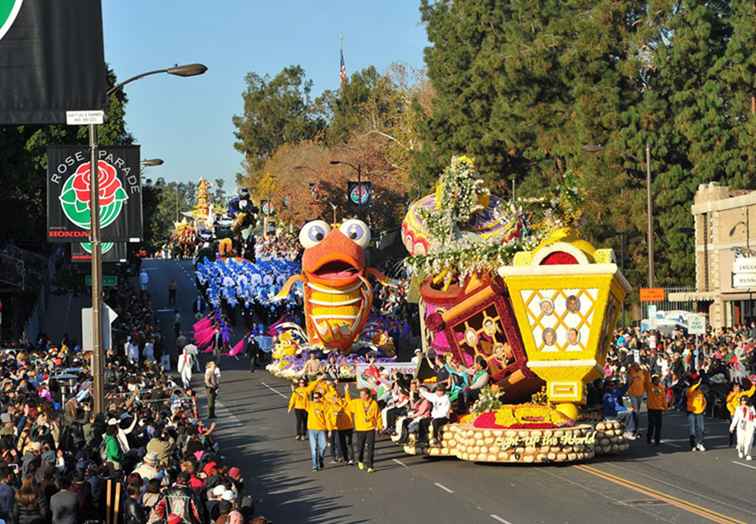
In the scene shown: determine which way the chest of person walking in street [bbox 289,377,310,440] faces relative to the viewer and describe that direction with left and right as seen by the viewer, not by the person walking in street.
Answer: facing the viewer

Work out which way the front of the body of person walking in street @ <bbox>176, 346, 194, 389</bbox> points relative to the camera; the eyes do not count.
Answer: toward the camera

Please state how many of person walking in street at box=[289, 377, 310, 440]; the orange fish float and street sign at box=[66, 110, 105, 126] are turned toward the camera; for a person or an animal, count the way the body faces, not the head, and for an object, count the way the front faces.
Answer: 3

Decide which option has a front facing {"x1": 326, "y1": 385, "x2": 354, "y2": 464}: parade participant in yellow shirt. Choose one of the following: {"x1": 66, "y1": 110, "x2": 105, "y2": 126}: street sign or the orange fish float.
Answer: the orange fish float

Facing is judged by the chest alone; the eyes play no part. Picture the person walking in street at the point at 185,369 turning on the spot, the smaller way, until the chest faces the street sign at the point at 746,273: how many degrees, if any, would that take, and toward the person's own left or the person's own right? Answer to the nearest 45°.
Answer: approximately 90° to the person's own left

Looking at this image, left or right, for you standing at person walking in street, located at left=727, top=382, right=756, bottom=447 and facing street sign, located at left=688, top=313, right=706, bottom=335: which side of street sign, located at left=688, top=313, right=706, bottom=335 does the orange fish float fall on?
left

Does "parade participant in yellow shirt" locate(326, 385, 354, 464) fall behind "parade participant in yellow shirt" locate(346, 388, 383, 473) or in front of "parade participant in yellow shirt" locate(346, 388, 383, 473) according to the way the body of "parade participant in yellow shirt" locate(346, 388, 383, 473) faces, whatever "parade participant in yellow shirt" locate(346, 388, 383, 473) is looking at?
behind

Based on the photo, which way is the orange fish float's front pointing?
toward the camera

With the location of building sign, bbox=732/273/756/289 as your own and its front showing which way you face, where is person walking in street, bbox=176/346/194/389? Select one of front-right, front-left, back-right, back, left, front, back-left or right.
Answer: front-right

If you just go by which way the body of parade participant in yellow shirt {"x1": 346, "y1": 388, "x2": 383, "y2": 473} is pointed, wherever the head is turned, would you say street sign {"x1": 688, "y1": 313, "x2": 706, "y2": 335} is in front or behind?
behind

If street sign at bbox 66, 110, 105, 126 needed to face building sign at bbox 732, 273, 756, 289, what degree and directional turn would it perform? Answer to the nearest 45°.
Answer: approximately 135° to its left

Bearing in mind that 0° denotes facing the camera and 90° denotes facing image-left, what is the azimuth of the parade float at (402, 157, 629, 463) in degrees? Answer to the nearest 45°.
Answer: approximately 315°

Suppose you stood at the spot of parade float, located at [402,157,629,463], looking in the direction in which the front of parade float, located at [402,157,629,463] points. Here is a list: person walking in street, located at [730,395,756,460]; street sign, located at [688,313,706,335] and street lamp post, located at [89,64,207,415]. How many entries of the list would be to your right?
1

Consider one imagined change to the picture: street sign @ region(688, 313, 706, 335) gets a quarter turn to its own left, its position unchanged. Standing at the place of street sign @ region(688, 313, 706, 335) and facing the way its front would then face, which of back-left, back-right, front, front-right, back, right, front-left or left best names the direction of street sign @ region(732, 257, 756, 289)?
front-left

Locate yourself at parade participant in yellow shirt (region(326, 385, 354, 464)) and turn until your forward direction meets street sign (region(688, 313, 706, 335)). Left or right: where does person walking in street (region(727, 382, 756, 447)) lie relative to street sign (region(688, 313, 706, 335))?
right

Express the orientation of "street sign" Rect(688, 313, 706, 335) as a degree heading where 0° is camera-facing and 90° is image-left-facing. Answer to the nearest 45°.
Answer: approximately 0°
